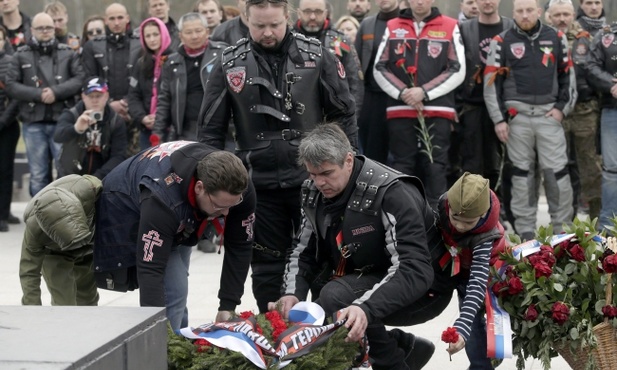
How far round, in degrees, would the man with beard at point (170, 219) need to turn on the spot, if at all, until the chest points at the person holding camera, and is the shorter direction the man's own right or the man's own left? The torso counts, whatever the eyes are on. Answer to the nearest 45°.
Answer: approximately 135° to the man's own left

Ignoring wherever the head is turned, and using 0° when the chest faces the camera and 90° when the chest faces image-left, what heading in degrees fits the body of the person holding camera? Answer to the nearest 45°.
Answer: approximately 0°

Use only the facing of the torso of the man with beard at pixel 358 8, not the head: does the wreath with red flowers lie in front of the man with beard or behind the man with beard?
in front

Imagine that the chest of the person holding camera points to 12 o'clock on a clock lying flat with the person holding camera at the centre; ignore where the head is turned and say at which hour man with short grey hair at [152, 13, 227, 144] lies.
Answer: The man with short grey hair is roughly at 9 o'clock from the person holding camera.

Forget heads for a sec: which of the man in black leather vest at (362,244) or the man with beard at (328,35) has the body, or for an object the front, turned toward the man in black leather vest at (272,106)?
the man with beard

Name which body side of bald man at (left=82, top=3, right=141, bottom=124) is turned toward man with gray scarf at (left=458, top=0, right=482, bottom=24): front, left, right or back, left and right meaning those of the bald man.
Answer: left

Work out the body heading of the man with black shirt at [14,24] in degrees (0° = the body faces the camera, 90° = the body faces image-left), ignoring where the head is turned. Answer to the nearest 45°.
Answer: approximately 0°

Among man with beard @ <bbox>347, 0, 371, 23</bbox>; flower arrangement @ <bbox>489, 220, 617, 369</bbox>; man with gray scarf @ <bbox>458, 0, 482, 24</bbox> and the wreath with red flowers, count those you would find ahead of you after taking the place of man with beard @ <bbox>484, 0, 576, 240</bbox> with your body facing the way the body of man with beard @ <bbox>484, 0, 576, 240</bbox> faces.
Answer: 2
